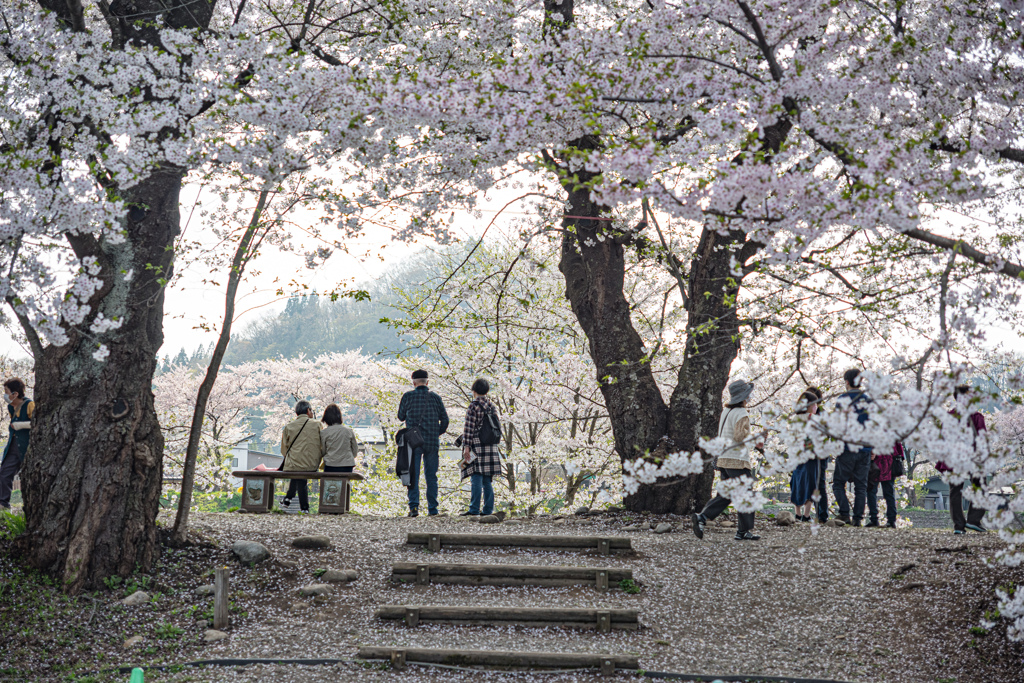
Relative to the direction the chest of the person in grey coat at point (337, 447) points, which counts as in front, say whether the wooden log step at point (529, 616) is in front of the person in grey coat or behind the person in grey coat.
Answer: behind

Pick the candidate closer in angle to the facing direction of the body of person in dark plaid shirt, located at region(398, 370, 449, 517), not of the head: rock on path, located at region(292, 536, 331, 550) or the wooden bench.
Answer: the wooden bench

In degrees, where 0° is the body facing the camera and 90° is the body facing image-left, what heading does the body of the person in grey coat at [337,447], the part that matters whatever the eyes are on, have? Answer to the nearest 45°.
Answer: approximately 180°

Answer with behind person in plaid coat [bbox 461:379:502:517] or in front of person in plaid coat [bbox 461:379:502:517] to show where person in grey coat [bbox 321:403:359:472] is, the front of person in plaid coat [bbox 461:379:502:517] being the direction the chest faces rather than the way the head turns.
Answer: in front

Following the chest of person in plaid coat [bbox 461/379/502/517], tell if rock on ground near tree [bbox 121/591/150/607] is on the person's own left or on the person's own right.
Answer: on the person's own left

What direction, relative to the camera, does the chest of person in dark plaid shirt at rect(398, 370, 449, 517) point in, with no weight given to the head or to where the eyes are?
away from the camera

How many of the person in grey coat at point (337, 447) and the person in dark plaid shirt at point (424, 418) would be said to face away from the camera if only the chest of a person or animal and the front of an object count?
2

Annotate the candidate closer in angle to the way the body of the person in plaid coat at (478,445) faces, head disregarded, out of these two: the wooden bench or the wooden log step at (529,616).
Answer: the wooden bench

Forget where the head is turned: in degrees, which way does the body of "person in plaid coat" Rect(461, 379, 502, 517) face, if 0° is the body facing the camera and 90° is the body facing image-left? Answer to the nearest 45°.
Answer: approximately 135°

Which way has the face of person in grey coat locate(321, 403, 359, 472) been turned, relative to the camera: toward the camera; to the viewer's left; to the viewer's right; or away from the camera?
away from the camera
